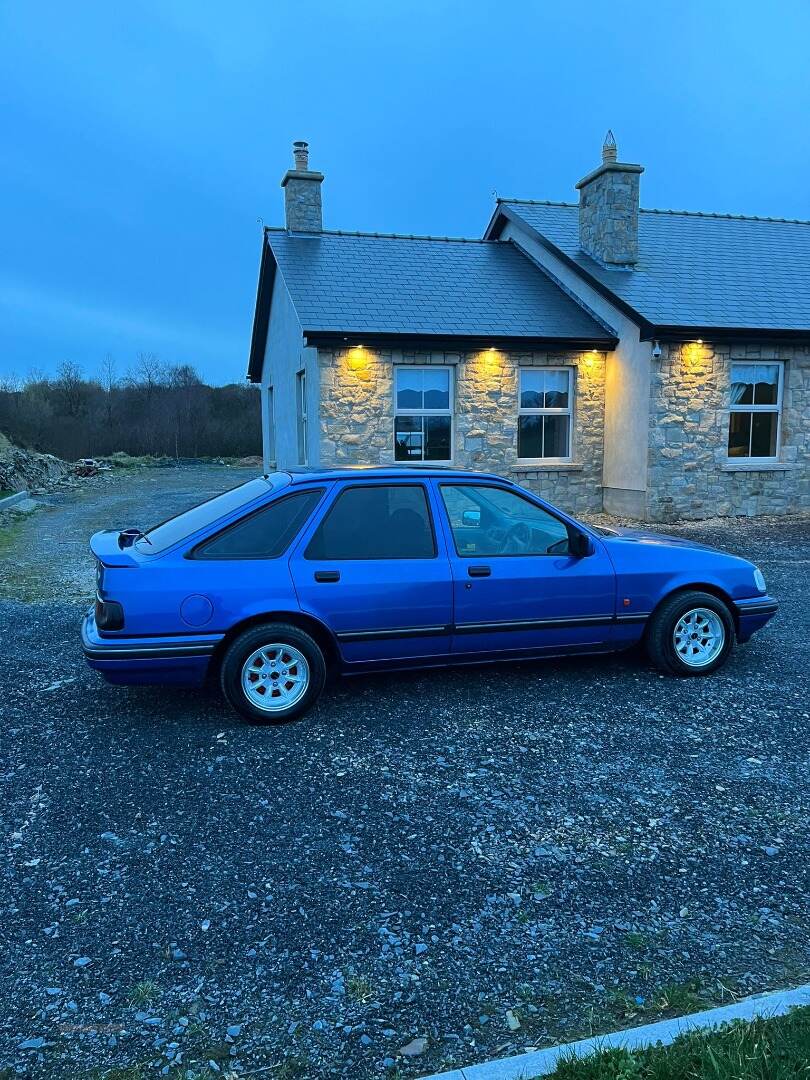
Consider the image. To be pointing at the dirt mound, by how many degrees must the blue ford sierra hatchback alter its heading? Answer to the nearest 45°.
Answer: approximately 135° to its left

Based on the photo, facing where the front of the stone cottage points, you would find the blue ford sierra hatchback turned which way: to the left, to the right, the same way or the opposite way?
to the left

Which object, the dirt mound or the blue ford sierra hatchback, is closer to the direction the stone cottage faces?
the blue ford sierra hatchback

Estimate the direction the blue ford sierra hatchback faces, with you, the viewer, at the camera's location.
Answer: facing to the right of the viewer

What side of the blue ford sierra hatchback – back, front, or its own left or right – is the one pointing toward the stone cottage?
left

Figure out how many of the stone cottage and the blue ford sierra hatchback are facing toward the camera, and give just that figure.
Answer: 1

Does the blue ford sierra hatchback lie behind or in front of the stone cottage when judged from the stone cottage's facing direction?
in front

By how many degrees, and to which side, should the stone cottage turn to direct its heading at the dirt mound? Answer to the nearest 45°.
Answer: approximately 135° to its right

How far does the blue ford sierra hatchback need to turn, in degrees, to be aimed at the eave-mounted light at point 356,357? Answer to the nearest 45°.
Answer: approximately 90° to its left
